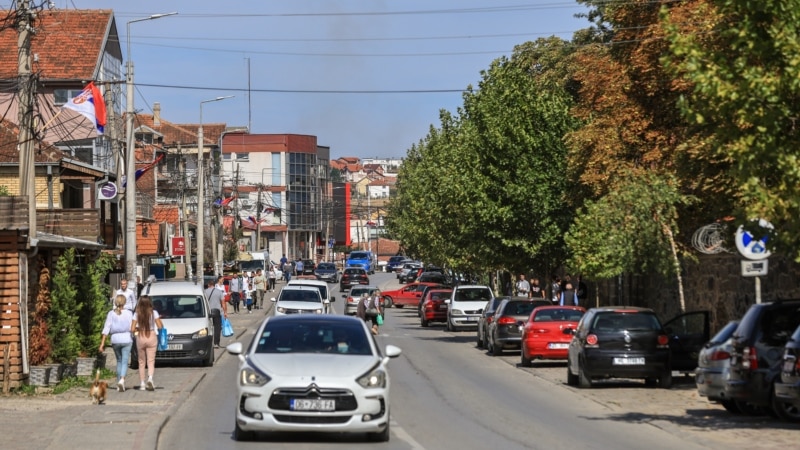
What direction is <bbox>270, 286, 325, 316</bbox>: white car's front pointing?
toward the camera

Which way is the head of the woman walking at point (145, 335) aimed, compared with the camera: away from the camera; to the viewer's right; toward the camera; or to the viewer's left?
away from the camera

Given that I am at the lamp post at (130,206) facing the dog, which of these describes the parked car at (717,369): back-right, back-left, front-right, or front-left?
front-left

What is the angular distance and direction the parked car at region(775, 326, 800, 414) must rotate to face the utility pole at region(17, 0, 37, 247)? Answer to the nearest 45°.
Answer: approximately 135° to its left

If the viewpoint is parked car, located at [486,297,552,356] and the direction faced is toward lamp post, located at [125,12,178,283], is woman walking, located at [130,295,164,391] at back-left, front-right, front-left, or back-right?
front-left

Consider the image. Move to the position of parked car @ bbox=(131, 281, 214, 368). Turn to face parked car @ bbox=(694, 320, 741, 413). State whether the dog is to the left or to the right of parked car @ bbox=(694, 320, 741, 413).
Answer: right

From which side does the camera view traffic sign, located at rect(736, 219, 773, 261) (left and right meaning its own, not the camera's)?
front

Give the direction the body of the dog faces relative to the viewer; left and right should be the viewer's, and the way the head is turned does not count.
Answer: facing away from the viewer

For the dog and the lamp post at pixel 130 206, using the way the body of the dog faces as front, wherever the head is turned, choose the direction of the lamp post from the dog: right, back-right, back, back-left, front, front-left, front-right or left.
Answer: front

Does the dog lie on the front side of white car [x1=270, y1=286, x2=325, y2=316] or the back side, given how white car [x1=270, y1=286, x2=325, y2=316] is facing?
on the front side

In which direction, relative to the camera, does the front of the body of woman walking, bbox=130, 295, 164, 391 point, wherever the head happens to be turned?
away from the camera

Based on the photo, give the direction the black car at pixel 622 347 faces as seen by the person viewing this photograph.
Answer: facing away from the viewer

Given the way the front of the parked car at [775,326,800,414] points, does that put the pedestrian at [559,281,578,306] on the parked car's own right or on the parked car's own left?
on the parked car's own left

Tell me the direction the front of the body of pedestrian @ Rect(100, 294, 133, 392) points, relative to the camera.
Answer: away from the camera

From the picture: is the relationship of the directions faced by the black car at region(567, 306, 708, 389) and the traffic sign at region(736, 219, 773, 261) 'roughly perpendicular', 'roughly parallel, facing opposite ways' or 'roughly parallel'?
roughly parallel, facing opposite ways

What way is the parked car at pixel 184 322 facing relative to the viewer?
toward the camera

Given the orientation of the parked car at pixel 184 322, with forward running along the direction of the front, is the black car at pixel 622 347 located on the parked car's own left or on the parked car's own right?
on the parked car's own left
